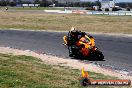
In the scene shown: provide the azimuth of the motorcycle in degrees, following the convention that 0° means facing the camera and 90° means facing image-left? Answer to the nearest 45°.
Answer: approximately 315°
